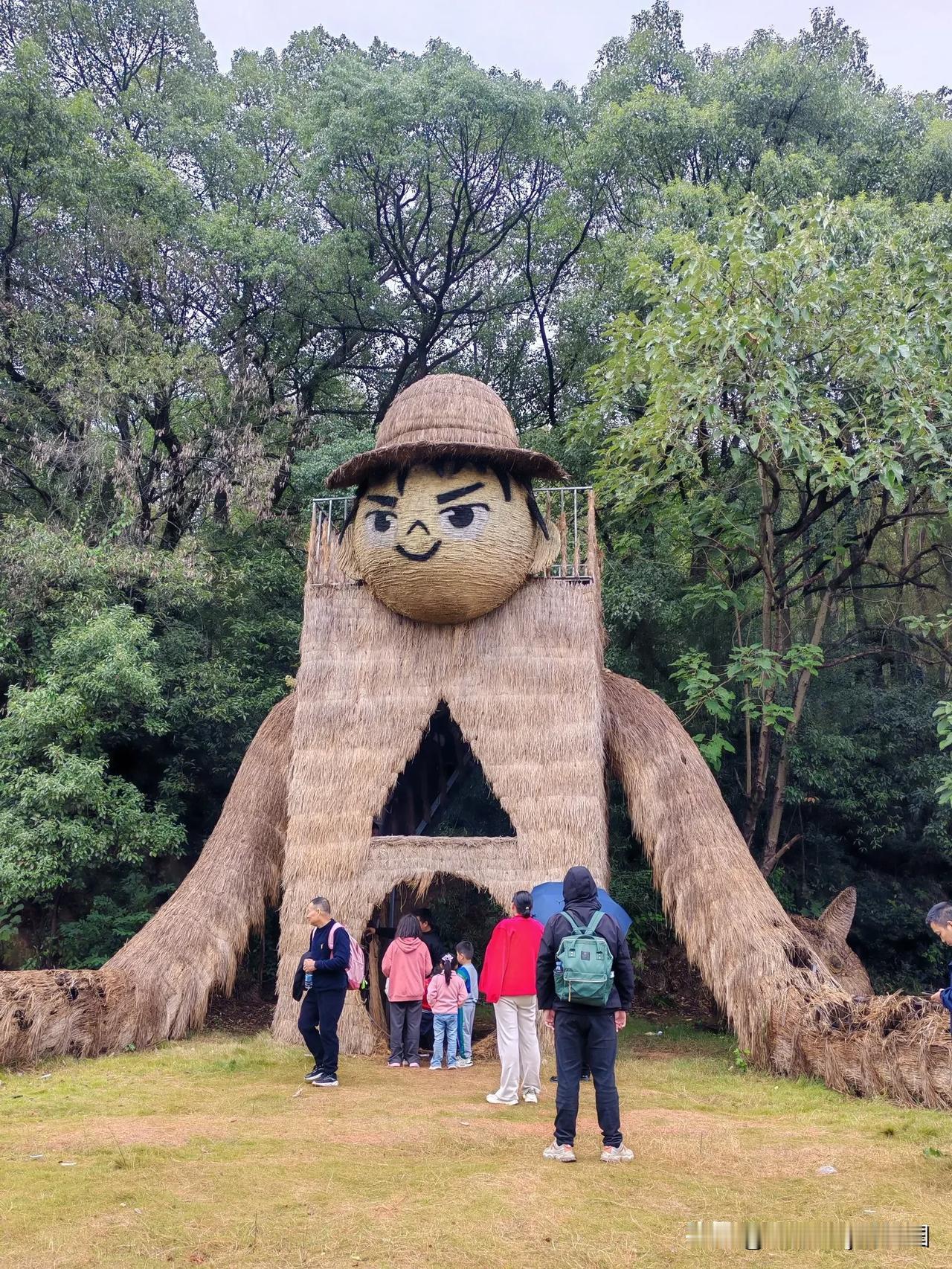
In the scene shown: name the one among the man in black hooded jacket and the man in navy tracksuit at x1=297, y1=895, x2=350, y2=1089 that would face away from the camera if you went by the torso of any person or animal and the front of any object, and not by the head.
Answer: the man in black hooded jacket

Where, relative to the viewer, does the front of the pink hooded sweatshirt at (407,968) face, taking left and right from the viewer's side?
facing away from the viewer

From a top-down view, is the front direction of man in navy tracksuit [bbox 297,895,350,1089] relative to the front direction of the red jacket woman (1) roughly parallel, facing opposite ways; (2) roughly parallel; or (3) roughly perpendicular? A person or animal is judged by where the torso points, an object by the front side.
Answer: roughly perpendicular

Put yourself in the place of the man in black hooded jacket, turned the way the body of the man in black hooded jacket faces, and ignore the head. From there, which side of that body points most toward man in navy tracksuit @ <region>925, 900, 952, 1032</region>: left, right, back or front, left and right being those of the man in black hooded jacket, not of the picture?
right

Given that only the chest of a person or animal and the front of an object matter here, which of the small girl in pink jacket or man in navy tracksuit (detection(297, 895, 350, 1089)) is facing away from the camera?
the small girl in pink jacket

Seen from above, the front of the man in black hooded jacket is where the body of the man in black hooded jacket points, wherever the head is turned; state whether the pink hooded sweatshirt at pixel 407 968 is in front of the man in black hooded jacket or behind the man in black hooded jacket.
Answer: in front

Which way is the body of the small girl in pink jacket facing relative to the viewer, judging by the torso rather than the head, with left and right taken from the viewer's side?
facing away from the viewer

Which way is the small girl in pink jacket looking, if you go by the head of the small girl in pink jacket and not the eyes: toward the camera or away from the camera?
away from the camera

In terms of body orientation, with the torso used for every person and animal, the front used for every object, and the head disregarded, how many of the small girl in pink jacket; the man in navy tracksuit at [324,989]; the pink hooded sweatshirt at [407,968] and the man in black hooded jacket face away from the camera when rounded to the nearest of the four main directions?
3

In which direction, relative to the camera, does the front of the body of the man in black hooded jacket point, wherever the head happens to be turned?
away from the camera
